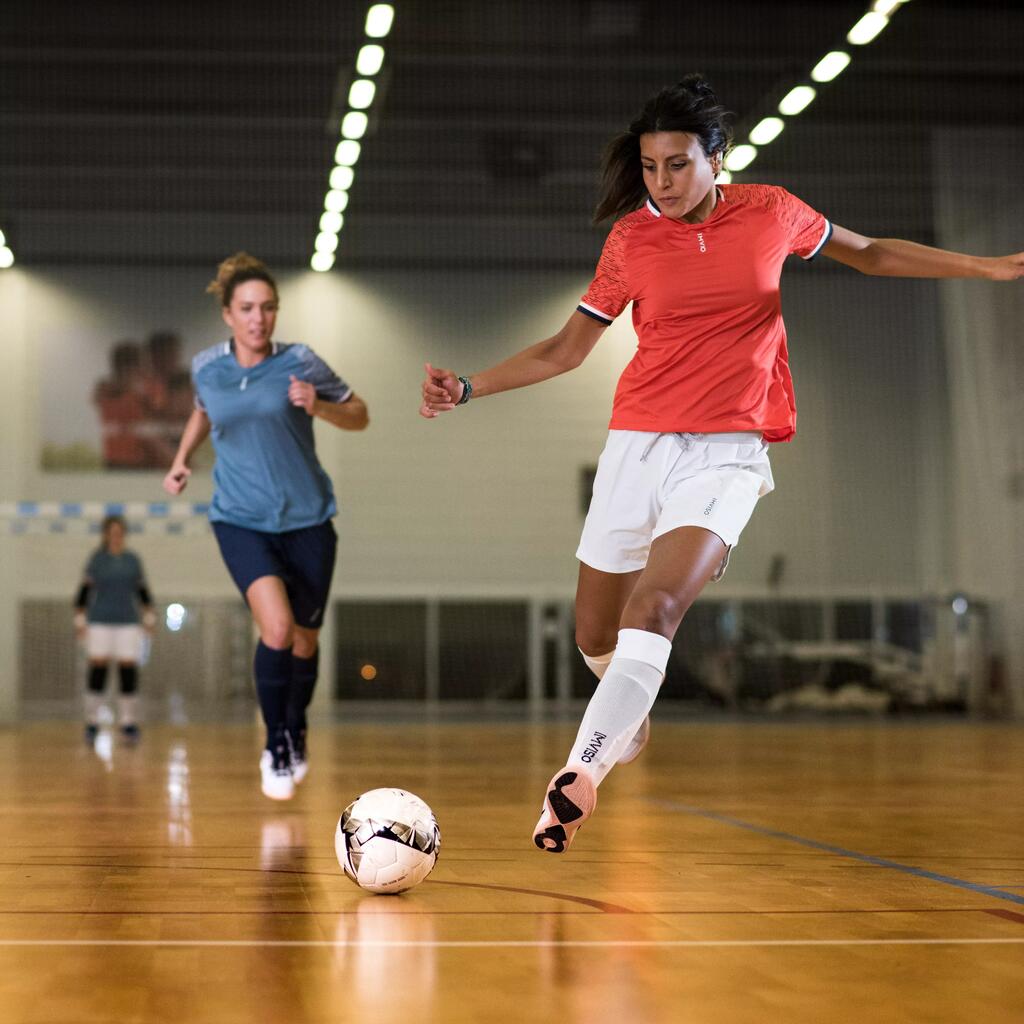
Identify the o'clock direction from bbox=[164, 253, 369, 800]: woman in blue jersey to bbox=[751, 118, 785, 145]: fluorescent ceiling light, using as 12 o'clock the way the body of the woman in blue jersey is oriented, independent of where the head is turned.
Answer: The fluorescent ceiling light is roughly at 7 o'clock from the woman in blue jersey.

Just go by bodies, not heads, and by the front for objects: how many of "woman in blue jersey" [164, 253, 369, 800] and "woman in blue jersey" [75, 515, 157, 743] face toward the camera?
2

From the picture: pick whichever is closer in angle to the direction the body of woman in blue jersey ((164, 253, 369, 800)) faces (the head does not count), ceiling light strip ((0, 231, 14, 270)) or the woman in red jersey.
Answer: the woman in red jersey

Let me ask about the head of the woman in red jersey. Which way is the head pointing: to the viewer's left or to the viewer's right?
to the viewer's left

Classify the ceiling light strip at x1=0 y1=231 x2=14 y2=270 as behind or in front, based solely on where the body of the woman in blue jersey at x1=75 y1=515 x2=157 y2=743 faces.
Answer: behind

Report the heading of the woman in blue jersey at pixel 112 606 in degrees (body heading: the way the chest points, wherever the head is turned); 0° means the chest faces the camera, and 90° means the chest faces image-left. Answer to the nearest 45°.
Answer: approximately 0°

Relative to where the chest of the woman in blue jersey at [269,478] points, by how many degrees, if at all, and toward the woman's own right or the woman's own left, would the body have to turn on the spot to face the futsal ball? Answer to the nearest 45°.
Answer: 0° — they already face it

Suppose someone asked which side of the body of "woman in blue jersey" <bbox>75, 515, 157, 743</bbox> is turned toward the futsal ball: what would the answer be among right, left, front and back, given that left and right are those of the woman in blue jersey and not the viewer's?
front

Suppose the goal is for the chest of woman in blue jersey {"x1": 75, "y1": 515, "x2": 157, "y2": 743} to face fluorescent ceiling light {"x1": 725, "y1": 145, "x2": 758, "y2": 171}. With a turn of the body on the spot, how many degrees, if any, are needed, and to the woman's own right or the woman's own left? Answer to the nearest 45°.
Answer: approximately 90° to the woman's own left

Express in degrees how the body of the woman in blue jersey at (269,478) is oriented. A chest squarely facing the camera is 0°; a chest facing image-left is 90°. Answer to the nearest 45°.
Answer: approximately 0°
